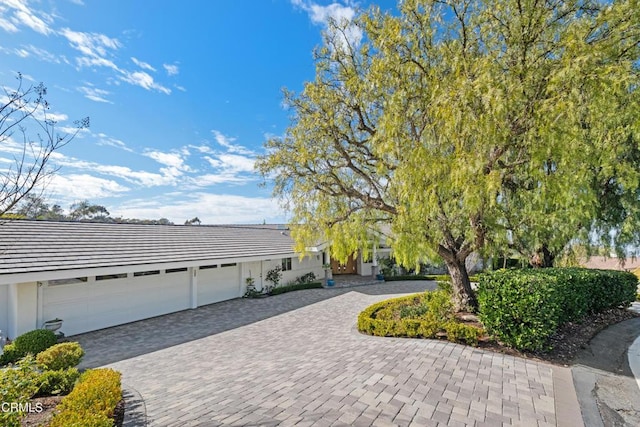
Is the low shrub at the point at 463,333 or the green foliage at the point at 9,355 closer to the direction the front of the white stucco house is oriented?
the low shrub

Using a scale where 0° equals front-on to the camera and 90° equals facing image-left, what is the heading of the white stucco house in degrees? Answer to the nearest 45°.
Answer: approximately 315°

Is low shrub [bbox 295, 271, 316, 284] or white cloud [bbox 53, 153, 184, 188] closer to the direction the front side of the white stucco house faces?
the low shrub

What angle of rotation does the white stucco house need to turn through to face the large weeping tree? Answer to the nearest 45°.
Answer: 0° — it already faces it

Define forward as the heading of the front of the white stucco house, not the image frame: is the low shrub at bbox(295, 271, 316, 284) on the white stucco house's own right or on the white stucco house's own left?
on the white stucco house's own left

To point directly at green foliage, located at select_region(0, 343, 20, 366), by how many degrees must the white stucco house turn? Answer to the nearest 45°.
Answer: approximately 45° to its right

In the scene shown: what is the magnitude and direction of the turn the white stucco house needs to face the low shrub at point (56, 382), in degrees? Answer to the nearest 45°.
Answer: approximately 45° to its right

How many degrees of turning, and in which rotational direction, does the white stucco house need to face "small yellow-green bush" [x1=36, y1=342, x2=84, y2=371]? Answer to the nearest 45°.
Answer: approximately 45° to its right
